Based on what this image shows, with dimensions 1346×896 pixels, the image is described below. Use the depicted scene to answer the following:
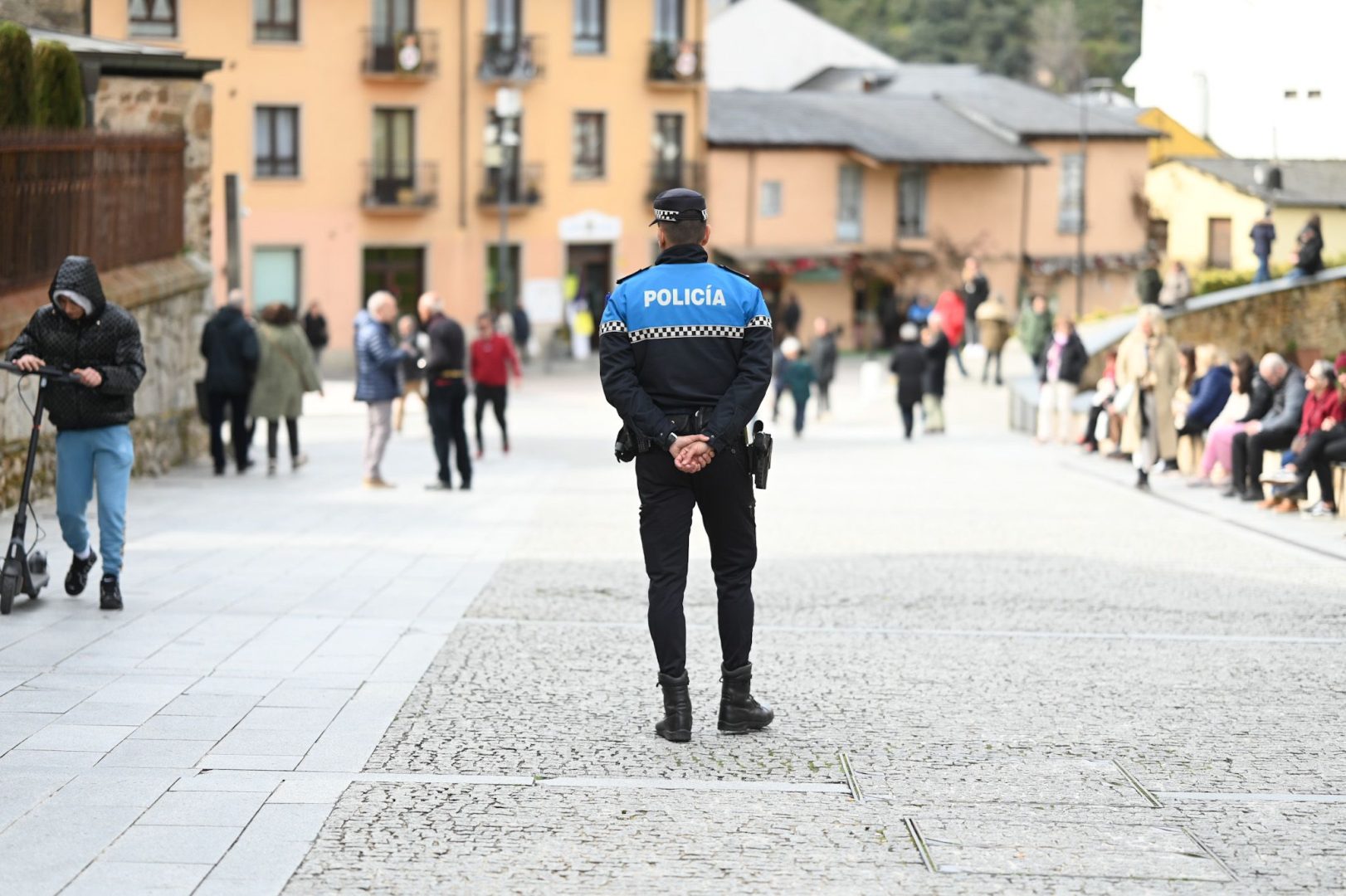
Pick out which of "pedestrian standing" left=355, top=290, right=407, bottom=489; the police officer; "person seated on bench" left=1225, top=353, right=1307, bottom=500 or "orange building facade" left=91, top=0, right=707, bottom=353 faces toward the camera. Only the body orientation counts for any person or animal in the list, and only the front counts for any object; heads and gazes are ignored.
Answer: the orange building facade

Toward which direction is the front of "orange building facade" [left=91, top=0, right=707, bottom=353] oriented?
toward the camera

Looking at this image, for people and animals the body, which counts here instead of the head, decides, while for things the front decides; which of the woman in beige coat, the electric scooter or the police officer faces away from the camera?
the police officer

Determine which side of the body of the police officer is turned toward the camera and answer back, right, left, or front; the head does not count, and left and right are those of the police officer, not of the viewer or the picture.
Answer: back

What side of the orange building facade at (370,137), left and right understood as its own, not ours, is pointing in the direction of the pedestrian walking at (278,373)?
front

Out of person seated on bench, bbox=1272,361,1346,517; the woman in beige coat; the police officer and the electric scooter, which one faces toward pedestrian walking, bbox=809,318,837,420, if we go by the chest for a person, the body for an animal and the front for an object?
the police officer

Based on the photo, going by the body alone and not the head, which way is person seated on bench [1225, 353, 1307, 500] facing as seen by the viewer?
to the viewer's left

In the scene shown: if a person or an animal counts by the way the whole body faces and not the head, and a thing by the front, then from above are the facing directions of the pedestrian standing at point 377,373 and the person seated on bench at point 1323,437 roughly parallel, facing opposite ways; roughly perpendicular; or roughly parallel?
roughly parallel, facing opposite ways

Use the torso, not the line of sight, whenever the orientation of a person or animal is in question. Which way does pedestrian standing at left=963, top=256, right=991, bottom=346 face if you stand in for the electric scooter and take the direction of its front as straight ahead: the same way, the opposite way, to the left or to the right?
the same way

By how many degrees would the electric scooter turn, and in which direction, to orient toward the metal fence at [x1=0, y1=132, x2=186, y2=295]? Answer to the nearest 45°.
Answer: approximately 135° to its right

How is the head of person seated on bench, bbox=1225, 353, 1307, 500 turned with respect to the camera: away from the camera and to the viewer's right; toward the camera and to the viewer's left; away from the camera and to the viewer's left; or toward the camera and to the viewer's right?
toward the camera and to the viewer's left

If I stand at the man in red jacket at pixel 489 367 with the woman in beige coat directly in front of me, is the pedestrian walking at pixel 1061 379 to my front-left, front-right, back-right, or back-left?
front-left

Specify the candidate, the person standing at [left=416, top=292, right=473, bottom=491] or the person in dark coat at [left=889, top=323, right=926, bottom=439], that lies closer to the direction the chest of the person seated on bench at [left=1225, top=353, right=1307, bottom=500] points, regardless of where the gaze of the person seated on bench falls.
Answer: the person standing
